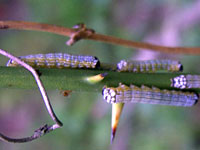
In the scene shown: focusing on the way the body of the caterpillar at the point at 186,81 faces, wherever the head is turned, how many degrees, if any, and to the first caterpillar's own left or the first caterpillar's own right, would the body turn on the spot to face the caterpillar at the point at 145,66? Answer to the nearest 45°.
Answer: approximately 45° to the first caterpillar's own right

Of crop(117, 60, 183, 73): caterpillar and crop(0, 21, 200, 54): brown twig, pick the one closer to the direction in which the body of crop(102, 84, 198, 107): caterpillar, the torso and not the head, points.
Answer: the brown twig

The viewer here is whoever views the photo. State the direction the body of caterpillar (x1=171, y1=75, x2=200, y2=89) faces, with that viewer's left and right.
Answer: facing to the left of the viewer

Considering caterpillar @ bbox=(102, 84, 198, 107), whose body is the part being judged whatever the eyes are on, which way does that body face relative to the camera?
to the viewer's left

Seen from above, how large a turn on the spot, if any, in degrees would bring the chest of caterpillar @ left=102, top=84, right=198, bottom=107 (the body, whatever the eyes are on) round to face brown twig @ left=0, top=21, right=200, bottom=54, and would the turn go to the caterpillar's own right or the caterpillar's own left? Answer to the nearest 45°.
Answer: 0° — it already faces it

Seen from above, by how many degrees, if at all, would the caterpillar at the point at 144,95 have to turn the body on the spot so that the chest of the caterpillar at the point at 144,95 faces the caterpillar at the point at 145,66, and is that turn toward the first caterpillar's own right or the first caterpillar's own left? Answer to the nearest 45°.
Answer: approximately 90° to the first caterpillar's own left
